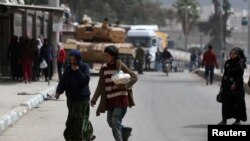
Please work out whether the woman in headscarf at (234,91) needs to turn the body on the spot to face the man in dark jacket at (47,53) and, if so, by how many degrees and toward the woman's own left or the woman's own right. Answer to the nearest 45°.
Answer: approximately 90° to the woman's own right

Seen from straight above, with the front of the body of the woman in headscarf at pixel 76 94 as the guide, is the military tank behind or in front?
behind

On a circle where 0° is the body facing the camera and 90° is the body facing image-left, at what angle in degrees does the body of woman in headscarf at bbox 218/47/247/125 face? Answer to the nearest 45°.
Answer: approximately 45°

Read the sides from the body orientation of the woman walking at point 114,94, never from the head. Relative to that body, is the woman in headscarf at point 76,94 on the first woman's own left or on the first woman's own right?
on the first woman's own right

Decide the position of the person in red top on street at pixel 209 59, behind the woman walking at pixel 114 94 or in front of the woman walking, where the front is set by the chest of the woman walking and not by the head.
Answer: behind

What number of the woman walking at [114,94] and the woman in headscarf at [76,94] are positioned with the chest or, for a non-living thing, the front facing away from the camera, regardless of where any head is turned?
0

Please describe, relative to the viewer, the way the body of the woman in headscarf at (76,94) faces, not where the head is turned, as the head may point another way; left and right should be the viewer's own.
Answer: facing the viewer and to the left of the viewer

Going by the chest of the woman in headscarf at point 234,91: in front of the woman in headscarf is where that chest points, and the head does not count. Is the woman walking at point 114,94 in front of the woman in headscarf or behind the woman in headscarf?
in front

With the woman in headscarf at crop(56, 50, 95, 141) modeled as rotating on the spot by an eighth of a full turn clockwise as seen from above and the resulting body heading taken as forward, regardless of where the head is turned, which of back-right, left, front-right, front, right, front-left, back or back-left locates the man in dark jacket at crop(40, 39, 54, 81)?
right
